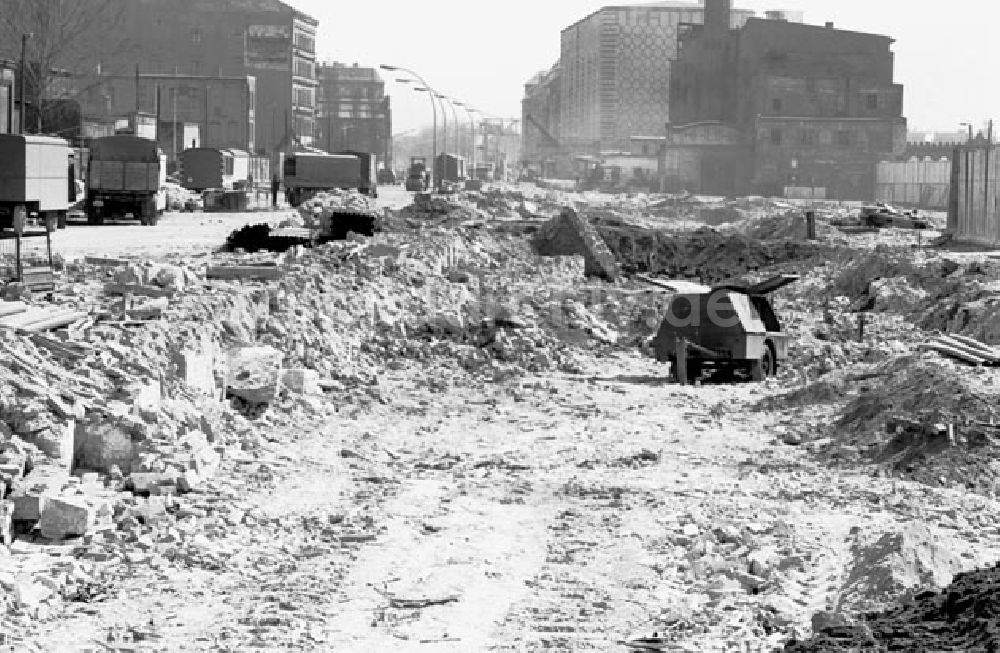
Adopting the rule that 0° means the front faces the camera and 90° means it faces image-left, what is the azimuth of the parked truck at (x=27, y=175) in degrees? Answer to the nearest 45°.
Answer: approximately 225°

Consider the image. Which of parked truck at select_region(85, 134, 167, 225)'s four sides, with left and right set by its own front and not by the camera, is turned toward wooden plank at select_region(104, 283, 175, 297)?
back

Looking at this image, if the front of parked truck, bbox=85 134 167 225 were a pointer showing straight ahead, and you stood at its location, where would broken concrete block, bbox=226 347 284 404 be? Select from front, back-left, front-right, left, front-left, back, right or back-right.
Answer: back

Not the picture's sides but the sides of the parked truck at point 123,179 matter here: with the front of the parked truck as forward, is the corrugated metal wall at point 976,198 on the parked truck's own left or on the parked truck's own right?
on the parked truck's own right

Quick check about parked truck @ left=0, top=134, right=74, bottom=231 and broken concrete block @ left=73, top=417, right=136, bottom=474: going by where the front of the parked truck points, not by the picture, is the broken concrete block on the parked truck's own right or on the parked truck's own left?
on the parked truck's own right

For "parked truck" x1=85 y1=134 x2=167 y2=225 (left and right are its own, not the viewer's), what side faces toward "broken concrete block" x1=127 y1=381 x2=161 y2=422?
back

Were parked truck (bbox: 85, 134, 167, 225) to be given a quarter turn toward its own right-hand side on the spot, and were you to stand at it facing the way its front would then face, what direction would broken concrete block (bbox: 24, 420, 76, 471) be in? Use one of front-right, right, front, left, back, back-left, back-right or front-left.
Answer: right

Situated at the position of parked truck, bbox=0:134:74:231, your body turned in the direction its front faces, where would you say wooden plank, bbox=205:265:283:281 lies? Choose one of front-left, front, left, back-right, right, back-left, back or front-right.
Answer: right

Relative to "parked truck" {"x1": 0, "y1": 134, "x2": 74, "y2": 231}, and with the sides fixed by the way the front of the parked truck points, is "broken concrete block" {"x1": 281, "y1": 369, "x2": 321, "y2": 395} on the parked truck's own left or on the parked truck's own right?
on the parked truck's own right

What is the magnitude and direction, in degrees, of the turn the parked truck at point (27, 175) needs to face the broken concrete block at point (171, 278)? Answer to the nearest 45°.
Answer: approximately 135° to its right

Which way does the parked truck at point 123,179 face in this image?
away from the camera

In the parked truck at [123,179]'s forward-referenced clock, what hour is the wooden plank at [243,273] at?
The wooden plank is roughly at 6 o'clock from the parked truck.

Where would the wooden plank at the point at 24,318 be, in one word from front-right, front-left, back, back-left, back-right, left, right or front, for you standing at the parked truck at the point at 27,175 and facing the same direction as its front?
back-right

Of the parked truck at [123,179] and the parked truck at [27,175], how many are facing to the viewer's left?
0
